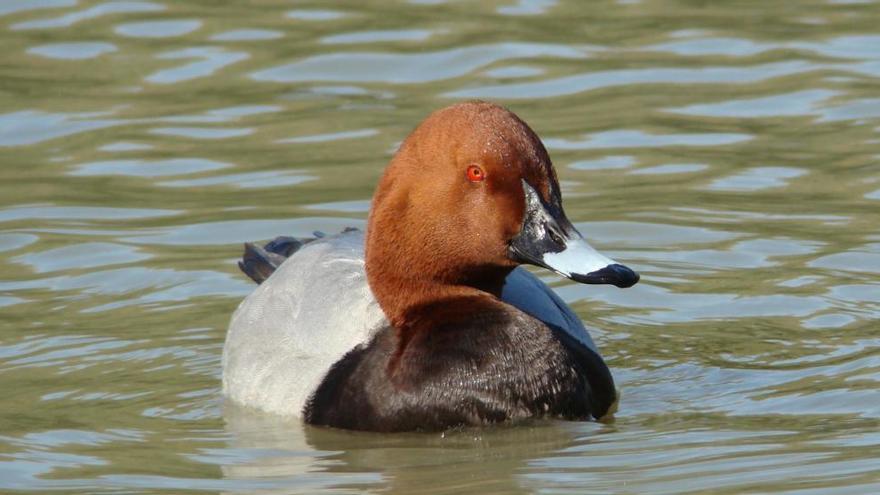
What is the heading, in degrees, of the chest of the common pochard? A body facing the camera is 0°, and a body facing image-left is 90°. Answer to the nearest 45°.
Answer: approximately 315°
